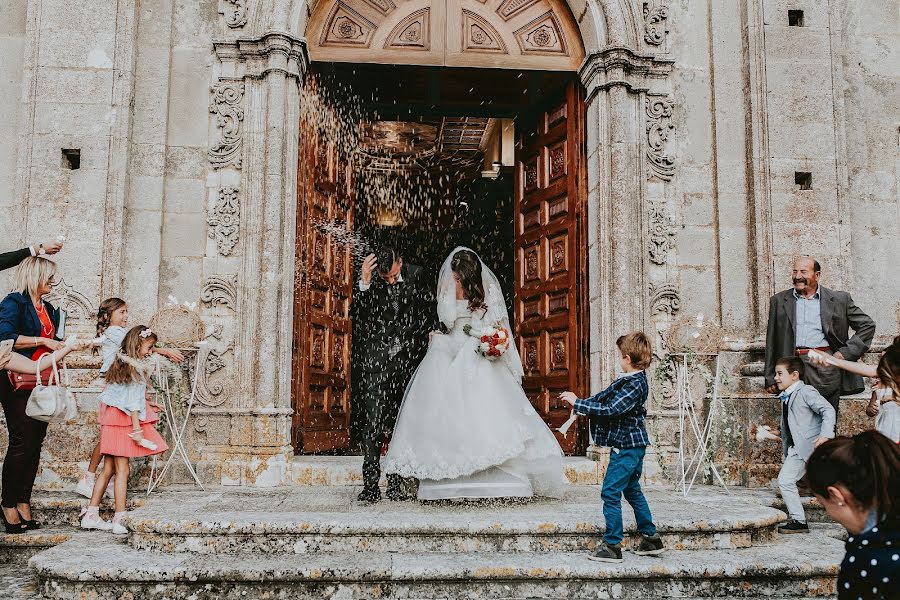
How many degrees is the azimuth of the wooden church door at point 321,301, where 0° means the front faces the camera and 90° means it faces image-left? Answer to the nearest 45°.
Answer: approximately 315°

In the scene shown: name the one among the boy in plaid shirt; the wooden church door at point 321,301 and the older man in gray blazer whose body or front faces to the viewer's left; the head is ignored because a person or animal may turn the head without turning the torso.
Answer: the boy in plaid shirt

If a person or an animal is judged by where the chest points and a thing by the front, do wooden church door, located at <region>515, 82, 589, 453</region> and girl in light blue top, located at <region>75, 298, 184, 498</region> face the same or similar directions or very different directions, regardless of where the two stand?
very different directions

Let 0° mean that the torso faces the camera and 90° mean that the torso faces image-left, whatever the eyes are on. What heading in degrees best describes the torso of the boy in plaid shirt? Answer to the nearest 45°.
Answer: approximately 90°

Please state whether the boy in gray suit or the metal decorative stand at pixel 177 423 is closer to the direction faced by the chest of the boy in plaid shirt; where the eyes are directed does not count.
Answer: the metal decorative stand

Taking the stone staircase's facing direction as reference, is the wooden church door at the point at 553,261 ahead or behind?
behind

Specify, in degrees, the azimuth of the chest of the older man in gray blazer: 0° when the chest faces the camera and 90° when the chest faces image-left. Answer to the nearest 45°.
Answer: approximately 0°

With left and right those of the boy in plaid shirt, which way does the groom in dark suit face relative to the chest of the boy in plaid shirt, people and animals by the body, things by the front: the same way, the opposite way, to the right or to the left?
to the left

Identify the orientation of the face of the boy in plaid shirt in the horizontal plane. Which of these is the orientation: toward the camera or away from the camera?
away from the camera

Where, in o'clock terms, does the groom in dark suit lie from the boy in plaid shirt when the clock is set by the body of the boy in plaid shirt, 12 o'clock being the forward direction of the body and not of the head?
The groom in dark suit is roughly at 1 o'clock from the boy in plaid shirt.

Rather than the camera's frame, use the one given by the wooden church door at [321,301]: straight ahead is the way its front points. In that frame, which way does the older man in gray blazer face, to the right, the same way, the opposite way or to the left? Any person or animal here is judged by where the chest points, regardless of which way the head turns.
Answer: to the right

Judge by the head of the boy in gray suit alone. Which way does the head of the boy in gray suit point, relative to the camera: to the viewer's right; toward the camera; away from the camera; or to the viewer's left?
to the viewer's left
